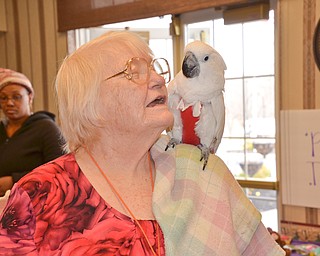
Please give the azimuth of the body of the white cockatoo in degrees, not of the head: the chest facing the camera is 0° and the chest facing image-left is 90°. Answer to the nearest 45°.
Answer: approximately 45°

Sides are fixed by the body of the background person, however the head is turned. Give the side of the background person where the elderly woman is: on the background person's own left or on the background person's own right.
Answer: on the background person's own left

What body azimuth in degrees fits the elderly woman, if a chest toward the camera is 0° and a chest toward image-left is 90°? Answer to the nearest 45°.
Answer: approximately 315°

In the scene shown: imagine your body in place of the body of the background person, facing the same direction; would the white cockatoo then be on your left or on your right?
on your left
